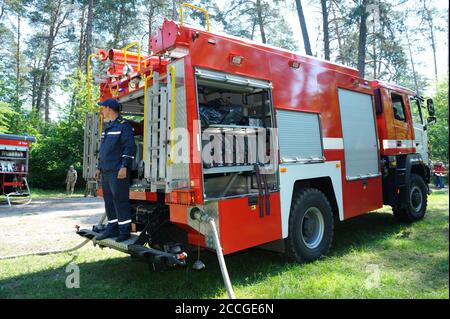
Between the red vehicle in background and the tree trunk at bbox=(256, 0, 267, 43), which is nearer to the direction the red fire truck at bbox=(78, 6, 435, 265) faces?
the tree trunk

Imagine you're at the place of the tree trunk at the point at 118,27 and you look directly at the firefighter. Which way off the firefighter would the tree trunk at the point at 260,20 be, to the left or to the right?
left

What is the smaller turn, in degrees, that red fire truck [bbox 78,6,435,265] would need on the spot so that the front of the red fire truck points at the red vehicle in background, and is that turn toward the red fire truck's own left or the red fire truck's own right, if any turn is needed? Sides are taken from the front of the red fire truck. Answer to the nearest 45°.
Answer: approximately 90° to the red fire truck's own left

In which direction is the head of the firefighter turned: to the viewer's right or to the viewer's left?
to the viewer's left

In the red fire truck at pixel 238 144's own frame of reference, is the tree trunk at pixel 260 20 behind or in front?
in front

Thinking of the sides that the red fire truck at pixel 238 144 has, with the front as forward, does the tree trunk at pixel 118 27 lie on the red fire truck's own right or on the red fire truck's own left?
on the red fire truck's own left

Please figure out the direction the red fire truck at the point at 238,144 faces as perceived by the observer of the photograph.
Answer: facing away from the viewer and to the right of the viewer
